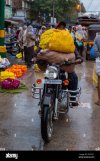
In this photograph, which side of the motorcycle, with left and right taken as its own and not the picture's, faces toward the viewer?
front

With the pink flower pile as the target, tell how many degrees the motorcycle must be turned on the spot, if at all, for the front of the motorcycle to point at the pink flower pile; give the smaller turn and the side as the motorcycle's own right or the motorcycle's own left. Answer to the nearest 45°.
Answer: approximately 180°
